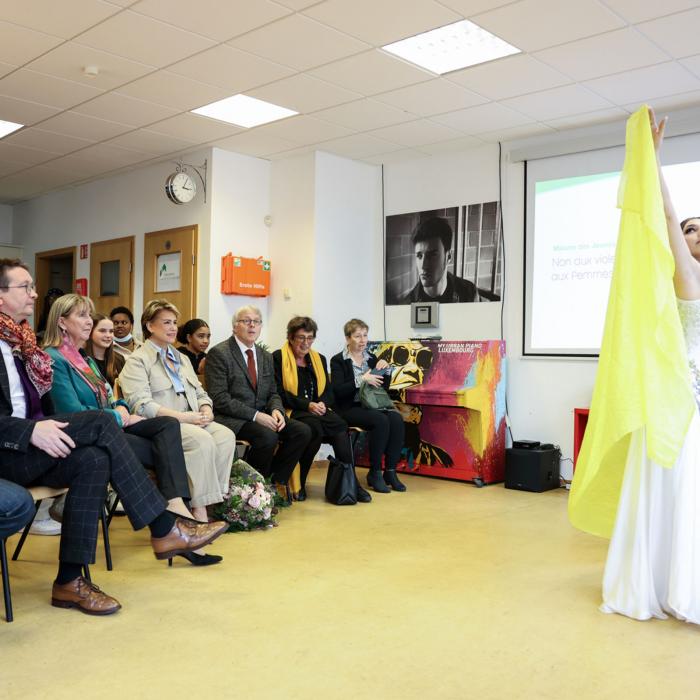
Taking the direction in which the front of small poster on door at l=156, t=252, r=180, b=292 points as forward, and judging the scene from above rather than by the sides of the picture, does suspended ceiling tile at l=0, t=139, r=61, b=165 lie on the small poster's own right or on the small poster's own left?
on the small poster's own right

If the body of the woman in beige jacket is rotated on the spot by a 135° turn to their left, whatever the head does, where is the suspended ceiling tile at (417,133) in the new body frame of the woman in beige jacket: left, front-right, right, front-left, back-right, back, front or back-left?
front-right

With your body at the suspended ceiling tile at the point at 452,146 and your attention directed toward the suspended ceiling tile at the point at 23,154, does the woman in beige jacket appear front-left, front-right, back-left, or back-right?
front-left

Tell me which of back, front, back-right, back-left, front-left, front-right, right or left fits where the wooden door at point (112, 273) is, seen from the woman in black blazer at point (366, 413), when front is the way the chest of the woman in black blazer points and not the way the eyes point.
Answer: back

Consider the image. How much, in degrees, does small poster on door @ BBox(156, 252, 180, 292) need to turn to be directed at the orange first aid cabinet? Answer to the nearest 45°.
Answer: approximately 90° to its left

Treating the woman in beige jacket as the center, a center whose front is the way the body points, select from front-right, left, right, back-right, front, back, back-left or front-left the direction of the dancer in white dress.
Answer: front

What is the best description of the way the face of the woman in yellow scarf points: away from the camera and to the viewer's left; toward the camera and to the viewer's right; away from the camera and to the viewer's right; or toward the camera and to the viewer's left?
toward the camera and to the viewer's right

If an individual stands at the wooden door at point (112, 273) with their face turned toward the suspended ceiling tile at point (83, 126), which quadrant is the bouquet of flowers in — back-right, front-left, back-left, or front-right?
front-left

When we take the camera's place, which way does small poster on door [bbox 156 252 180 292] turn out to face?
facing the viewer and to the left of the viewer

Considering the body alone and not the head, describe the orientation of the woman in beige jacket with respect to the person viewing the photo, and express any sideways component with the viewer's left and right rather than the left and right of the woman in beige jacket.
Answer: facing the viewer and to the right of the viewer

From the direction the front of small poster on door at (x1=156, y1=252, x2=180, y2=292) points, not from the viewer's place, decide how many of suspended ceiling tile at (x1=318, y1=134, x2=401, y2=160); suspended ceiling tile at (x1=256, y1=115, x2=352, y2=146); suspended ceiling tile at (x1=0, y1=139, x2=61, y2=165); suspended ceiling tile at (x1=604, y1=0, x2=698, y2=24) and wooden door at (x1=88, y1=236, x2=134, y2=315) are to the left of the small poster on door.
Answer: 3

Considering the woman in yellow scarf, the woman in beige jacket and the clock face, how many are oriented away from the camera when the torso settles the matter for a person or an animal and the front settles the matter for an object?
0

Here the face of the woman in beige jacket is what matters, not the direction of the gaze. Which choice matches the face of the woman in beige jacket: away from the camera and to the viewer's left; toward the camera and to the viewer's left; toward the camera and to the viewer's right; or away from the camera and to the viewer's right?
toward the camera and to the viewer's right

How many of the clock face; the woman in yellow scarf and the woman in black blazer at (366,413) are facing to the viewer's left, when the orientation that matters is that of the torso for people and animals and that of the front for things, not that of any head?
0

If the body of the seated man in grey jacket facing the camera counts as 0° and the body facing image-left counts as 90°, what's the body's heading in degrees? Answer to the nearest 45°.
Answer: approximately 315°

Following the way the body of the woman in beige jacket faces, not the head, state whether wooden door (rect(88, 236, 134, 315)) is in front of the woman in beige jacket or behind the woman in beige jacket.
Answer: behind
